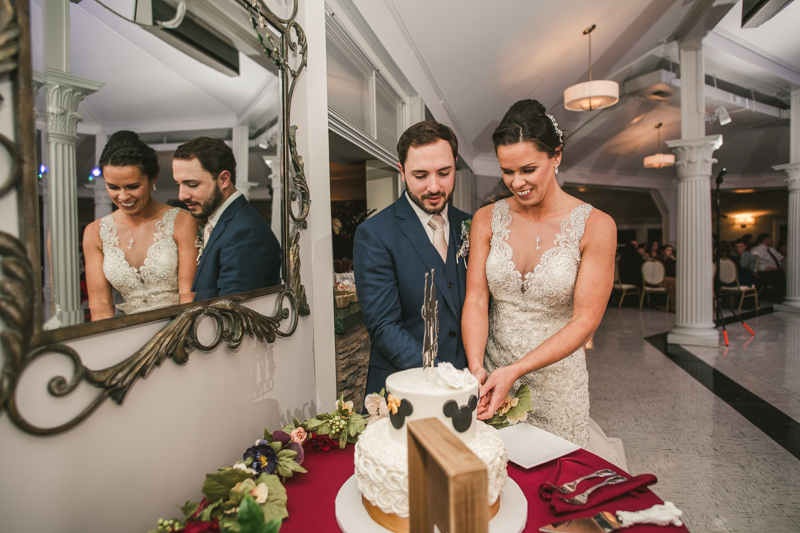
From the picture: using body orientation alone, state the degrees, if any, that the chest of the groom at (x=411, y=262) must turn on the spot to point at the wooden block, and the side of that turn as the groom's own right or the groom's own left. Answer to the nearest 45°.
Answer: approximately 45° to the groom's own right

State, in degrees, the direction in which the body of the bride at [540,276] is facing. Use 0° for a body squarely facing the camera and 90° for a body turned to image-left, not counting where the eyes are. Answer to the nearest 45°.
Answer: approximately 45°

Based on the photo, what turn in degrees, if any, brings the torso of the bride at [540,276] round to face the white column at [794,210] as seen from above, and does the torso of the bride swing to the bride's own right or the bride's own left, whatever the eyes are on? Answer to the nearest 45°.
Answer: approximately 180°

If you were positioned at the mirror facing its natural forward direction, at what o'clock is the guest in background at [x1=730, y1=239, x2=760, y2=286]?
The guest in background is roughly at 10 o'clock from the mirror.

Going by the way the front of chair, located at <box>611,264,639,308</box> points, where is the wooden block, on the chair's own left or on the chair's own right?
on the chair's own right
